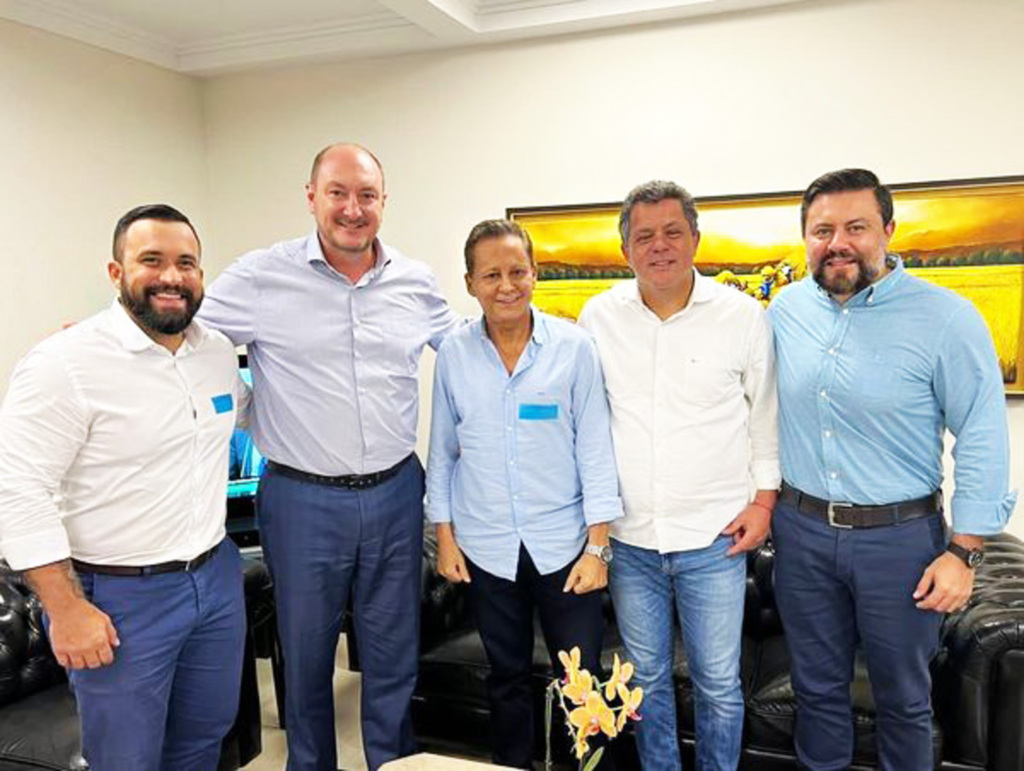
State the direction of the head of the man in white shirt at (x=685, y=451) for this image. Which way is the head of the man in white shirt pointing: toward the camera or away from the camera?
toward the camera

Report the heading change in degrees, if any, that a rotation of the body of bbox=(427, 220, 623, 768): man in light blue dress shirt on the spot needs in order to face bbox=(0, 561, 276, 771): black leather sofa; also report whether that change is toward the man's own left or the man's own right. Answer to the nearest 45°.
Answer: approximately 90° to the man's own right

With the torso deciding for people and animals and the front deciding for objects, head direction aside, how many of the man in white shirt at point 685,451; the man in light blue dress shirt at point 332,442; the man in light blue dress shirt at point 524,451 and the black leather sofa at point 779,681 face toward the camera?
4

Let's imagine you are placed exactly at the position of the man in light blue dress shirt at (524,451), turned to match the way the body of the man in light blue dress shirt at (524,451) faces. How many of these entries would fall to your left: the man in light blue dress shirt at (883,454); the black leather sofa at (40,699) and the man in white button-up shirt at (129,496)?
1

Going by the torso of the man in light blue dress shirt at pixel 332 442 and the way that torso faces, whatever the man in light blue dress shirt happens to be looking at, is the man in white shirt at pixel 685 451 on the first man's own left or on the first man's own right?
on the first man's own left

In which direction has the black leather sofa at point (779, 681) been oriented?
toward the camera

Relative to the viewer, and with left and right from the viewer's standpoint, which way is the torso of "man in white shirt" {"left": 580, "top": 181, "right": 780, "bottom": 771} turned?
facing the viewer

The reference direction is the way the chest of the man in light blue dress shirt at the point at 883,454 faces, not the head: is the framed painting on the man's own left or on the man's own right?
on the man's own right

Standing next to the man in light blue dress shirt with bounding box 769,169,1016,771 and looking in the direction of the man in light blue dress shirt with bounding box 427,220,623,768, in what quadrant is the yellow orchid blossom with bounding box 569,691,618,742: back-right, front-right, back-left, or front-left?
front-left

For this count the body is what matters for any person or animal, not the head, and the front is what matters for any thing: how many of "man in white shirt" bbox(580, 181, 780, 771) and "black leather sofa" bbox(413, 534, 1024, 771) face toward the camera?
2

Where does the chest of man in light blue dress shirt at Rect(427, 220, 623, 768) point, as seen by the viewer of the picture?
toward the camera
